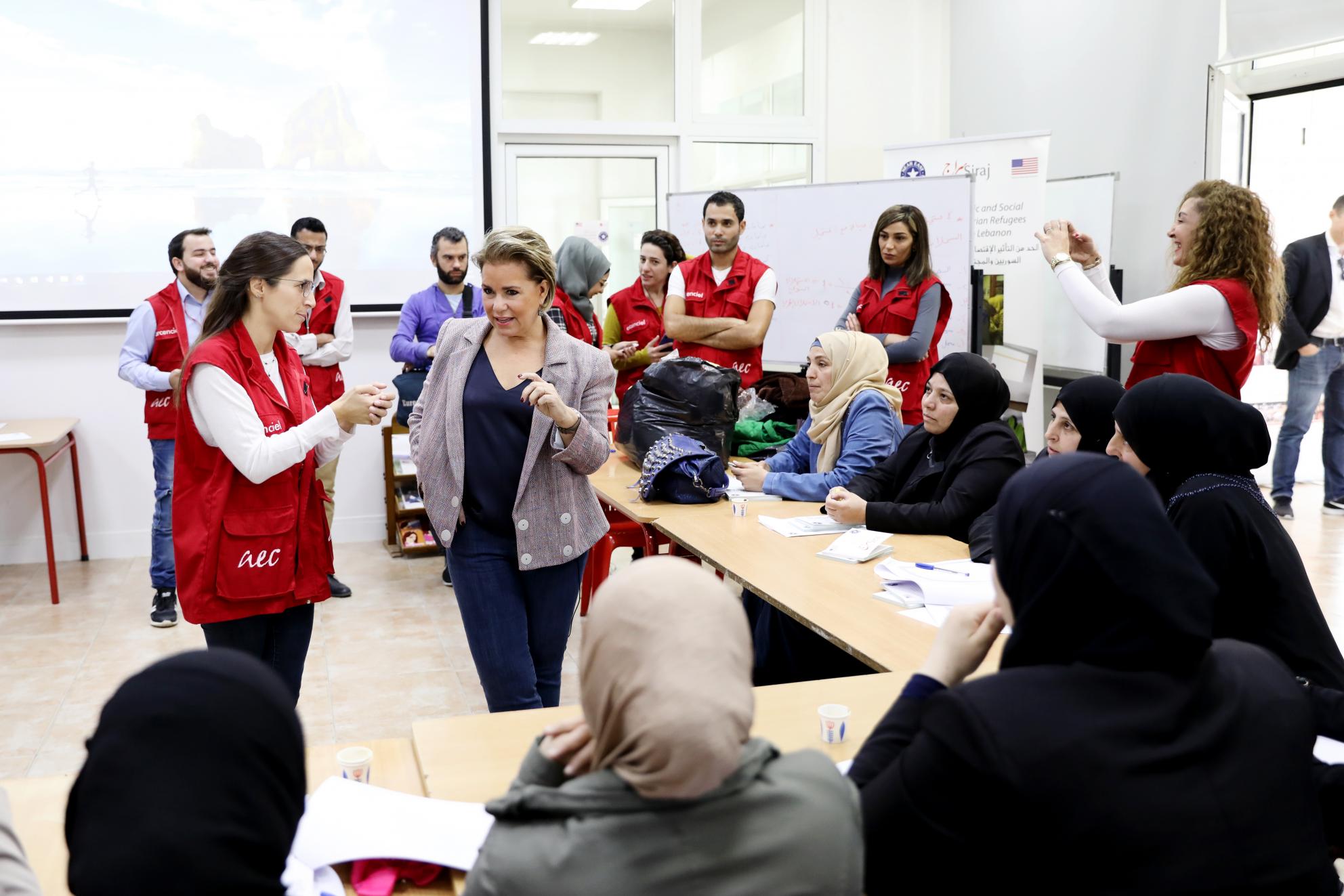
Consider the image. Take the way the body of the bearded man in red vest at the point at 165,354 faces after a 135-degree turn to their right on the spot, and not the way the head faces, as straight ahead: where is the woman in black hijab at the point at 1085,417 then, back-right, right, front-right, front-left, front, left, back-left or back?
back-left

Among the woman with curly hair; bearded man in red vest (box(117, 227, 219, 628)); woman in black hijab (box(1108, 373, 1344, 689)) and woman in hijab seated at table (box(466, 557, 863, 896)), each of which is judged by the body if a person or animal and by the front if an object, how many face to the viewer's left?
2

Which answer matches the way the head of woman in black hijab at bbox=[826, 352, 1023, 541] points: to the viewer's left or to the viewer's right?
to the viewer's left

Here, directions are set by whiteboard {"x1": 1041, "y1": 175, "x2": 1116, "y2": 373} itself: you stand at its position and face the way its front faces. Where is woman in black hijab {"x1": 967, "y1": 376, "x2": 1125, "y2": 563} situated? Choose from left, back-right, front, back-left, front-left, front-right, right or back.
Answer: front-left

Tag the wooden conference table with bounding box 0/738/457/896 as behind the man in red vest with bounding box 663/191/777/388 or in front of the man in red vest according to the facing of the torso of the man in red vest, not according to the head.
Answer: in front

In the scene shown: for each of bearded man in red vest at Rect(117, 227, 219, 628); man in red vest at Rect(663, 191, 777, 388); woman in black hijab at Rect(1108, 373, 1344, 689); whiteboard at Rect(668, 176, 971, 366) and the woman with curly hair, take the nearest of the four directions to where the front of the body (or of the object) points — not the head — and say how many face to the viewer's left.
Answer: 2

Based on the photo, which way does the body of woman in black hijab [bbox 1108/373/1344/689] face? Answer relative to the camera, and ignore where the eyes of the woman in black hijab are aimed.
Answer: to the viewer's left

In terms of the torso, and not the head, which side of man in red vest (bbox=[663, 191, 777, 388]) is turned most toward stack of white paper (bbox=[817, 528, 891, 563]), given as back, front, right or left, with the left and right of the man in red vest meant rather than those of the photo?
front

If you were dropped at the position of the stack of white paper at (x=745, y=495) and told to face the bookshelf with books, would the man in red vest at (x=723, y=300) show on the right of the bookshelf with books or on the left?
right

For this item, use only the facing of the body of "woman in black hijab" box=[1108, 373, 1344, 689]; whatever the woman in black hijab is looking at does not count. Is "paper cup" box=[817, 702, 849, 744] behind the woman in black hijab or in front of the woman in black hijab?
in front

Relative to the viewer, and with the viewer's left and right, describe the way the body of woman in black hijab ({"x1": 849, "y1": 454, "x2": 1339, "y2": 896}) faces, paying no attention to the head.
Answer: facing away from the viewer and to the left of the viewer

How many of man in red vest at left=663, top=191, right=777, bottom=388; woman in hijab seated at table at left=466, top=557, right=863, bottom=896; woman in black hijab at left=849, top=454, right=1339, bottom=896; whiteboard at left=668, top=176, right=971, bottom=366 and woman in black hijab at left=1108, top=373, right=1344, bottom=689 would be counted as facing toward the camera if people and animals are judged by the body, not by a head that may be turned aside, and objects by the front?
2

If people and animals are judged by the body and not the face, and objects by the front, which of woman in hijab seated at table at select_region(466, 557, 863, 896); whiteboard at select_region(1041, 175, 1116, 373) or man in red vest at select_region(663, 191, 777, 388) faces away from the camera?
the woman in hijab seated at table

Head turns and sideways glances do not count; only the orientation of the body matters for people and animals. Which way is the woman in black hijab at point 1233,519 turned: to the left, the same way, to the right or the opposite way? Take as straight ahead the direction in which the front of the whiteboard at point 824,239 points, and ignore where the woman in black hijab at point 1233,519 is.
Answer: to the right

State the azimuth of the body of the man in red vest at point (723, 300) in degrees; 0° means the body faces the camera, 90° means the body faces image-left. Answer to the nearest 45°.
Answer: approximately 0°

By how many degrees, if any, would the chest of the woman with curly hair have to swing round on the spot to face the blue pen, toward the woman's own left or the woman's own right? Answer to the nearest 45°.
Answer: approximately 45° to the woman's own left

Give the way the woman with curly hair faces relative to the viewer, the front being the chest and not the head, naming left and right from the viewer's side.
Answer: facing to the left of the viewer

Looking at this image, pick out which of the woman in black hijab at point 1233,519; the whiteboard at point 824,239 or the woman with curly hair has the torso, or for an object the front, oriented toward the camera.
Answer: the whiteboard

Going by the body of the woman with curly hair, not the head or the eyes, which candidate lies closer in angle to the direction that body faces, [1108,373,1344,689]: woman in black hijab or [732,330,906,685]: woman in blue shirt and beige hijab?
the woman in blue shirt and beige hijab

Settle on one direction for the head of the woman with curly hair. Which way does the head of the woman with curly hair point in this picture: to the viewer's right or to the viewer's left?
to the viewer's left

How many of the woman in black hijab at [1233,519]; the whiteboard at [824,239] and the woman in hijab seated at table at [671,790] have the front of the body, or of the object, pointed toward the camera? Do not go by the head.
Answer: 1
